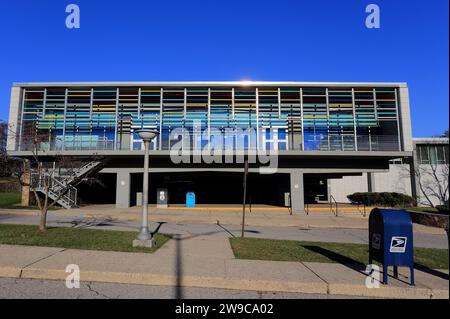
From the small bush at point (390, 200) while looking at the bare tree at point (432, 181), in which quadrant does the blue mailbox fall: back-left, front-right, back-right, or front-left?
back-right

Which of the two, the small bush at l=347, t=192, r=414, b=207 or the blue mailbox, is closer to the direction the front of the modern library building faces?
the blue mailbox

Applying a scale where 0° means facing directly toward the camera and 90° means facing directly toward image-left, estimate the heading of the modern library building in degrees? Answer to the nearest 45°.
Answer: approximately 0°

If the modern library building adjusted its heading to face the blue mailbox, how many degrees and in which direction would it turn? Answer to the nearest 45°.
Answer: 0° — it already faces it

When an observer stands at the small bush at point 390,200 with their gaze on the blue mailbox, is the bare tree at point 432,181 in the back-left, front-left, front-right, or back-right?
back-left

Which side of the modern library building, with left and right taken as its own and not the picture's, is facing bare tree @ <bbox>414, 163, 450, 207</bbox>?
left

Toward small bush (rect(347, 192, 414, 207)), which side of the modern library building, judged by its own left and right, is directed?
left

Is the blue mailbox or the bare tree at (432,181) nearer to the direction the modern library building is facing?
the blue mailbox
